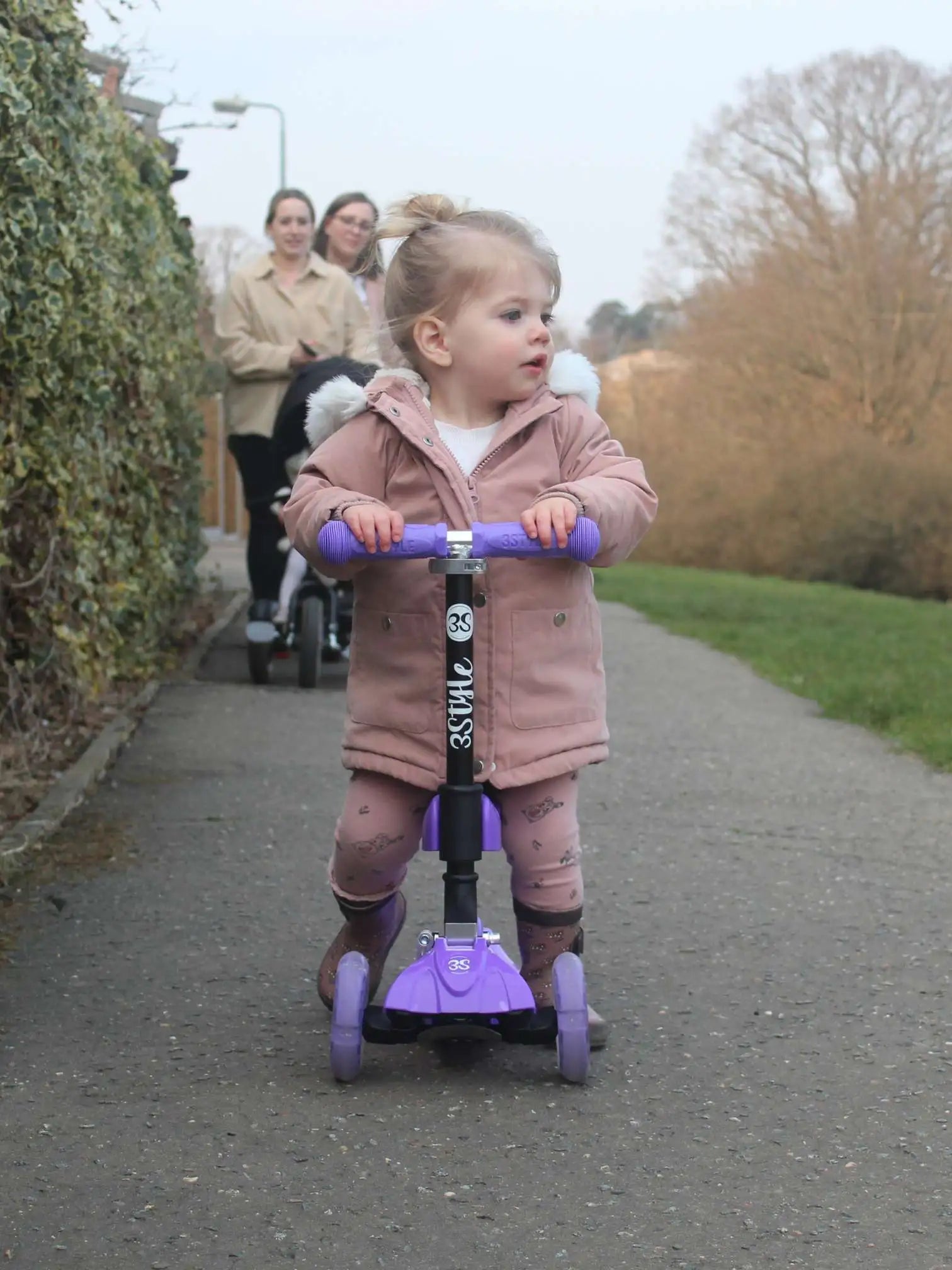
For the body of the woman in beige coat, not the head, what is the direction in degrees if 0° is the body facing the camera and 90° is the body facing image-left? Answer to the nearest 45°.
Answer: approximately 0°

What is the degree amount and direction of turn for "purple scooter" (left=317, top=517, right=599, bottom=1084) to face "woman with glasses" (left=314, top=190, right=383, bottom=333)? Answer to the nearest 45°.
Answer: approximately 180°

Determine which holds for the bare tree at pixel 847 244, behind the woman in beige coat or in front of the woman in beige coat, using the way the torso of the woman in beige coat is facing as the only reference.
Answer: behind

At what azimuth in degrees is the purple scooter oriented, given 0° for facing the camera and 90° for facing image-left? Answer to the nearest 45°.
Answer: approximately 0°

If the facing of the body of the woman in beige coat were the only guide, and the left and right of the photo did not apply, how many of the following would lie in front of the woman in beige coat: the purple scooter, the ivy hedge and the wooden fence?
2

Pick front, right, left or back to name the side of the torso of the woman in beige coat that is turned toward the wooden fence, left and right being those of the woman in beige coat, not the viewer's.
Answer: back

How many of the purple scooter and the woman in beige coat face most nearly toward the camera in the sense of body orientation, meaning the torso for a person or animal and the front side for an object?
2

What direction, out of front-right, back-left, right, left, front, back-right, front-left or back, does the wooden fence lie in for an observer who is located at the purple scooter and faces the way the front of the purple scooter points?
back

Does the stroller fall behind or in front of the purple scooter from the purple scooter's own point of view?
behind
